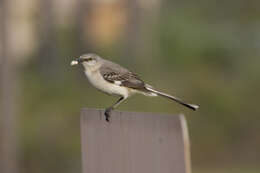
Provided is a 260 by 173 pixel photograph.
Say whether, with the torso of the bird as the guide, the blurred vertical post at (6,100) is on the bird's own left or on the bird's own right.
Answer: on the bird's own right

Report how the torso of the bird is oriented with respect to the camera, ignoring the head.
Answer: to the viewer's left
